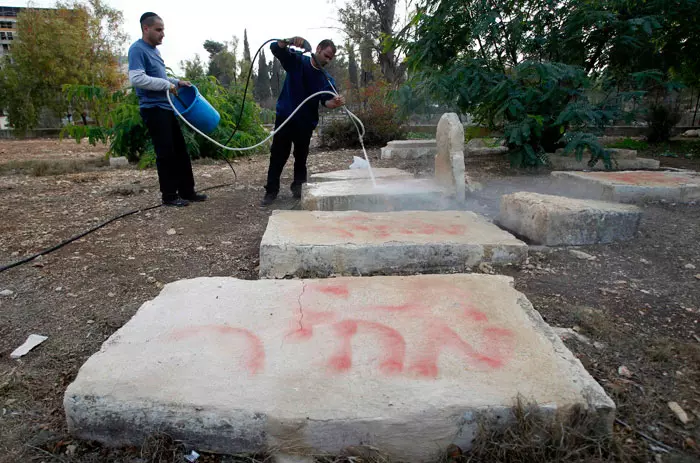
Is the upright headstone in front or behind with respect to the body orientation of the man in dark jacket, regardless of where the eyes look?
in front

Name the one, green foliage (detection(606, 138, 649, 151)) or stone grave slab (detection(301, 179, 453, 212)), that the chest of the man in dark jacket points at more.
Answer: the stone grave slab

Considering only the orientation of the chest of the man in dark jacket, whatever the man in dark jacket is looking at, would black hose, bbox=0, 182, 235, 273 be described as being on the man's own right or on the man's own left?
on the man's own right

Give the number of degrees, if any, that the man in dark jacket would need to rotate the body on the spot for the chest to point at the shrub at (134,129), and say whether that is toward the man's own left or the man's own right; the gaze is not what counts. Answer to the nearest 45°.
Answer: approximately 180°

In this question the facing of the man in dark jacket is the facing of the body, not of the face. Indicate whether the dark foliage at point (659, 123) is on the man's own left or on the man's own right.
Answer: on the man's own left

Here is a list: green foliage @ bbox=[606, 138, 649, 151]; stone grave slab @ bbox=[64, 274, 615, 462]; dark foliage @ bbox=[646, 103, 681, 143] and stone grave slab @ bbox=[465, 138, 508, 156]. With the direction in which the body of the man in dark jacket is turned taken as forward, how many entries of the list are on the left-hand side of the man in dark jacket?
3

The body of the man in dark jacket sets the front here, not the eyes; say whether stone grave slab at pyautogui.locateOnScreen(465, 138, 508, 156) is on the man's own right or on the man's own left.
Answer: on the man's own left

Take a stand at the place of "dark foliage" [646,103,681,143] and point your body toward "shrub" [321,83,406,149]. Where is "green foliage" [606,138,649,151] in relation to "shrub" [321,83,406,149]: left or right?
left

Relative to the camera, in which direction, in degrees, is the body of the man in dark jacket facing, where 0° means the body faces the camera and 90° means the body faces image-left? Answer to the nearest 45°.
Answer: approximately 315°

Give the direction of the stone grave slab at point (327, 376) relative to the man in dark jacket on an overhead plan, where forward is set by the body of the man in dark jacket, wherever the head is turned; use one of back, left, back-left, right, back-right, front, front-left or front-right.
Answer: front-right

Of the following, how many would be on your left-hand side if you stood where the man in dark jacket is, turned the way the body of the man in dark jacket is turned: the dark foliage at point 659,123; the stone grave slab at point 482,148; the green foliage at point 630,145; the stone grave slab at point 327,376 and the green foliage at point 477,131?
4

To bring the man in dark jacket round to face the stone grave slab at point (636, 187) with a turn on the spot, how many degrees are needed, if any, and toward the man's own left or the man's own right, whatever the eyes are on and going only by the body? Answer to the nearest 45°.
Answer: approximately 45° to the man's own left

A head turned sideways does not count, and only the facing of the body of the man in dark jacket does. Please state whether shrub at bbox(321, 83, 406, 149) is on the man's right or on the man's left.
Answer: on the man's left

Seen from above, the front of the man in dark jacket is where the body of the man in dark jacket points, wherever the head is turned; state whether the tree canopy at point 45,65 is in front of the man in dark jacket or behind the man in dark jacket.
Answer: behind

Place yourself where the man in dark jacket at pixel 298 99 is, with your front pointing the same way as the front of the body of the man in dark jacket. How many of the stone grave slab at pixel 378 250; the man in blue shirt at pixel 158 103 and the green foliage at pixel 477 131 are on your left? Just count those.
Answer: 1

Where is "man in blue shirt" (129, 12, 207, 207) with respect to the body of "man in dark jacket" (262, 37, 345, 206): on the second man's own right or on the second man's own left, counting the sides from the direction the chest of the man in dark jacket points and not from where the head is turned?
on the second man's own right

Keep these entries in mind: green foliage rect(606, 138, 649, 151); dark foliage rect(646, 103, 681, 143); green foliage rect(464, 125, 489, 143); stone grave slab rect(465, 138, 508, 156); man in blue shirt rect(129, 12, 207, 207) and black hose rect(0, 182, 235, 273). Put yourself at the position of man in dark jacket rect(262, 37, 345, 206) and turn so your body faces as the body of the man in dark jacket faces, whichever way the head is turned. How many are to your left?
4

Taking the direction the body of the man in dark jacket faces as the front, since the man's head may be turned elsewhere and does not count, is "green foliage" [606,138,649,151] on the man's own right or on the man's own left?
on the man's own left
